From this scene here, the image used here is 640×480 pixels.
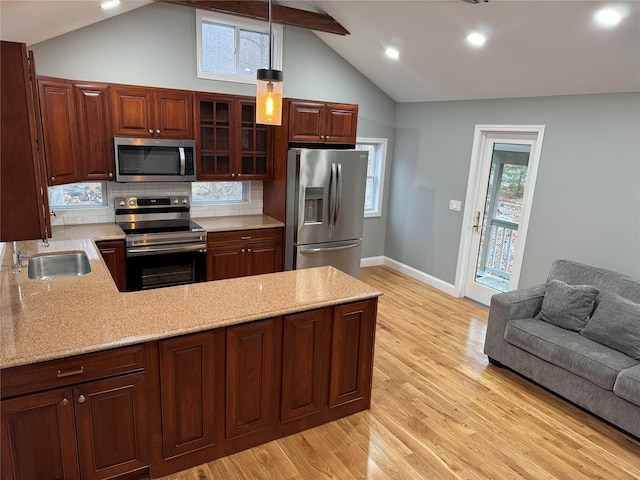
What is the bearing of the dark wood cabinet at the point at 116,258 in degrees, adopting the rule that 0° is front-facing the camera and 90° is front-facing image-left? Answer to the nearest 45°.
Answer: approximately 0°

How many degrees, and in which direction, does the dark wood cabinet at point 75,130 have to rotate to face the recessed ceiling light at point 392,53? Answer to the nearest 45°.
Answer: approximately 90° to its left

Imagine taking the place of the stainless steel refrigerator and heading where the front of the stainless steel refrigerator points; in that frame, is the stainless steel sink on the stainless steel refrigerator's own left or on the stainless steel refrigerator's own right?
on the stainless steel refrigerator's own right

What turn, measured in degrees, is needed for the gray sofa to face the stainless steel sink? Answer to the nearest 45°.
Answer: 0° — it already faces it

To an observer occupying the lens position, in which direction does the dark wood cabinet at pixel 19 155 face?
facing to the right of the viewer

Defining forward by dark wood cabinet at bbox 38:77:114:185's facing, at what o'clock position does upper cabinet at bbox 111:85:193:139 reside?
The upper cabinet is roughly at 9 o'clock from the dark wood cabinet.

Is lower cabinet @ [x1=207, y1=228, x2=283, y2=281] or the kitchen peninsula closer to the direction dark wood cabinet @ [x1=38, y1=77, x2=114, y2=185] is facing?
the kitchen peninsula

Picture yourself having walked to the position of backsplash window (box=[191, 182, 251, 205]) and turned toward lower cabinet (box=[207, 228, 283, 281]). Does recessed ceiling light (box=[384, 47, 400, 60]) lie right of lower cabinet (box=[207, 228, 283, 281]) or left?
left

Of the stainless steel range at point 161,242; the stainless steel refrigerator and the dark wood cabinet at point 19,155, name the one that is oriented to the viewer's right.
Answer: the dark wood cabinet
